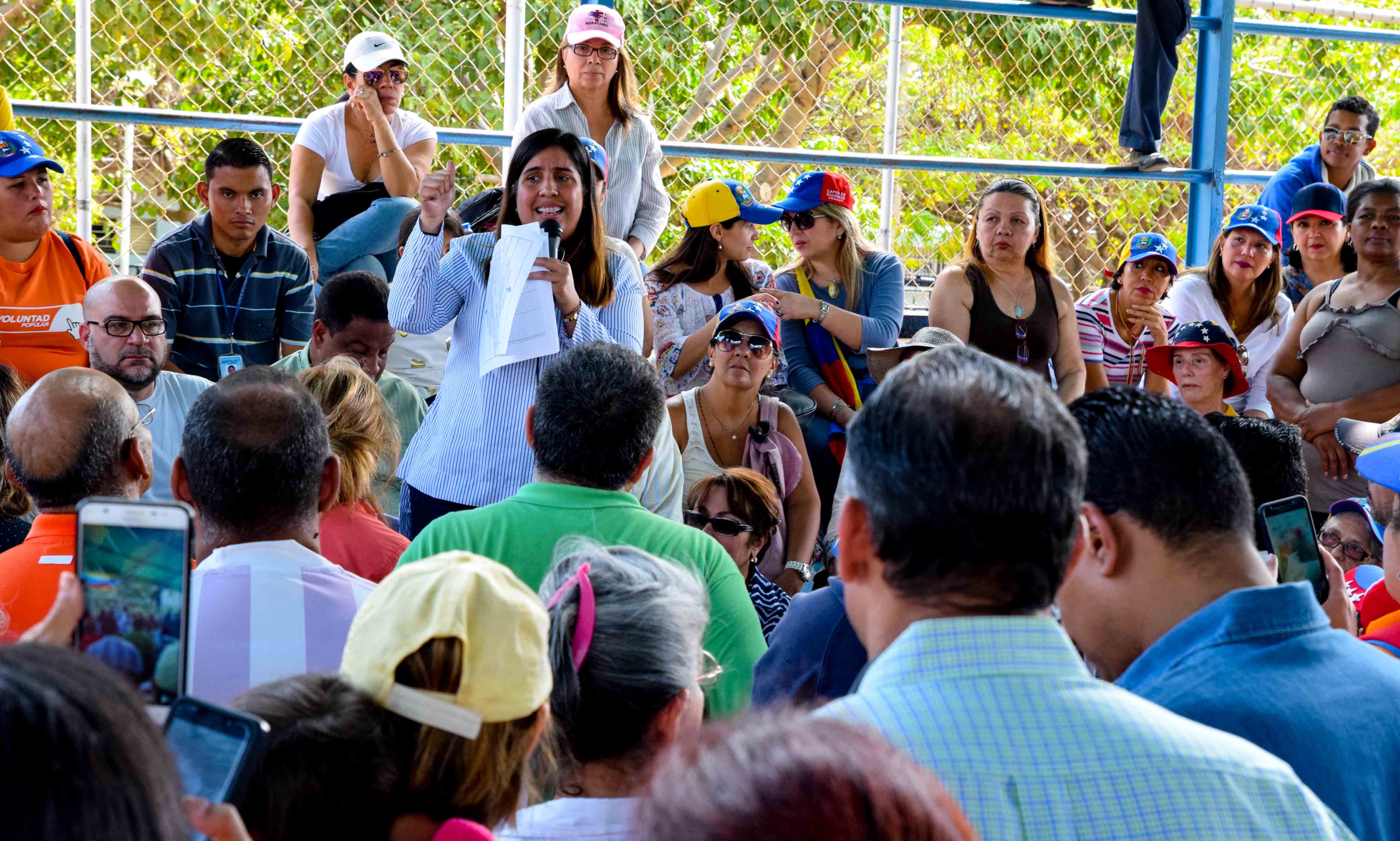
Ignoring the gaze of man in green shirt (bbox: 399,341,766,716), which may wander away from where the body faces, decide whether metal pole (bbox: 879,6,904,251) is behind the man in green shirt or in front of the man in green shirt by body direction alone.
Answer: in front

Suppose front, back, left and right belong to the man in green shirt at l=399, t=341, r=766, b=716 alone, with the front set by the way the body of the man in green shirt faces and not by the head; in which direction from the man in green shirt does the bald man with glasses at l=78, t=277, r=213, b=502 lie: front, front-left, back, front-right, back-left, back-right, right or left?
front-left

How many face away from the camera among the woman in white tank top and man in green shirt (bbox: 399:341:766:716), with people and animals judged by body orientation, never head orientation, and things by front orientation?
1

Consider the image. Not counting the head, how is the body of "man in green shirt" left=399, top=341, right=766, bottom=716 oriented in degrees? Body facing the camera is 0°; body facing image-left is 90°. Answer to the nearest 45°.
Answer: approximately 180°

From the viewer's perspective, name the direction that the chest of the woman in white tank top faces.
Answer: toward the camera

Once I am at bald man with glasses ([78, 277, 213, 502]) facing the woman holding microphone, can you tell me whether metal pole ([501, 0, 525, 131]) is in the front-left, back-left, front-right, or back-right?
front-left

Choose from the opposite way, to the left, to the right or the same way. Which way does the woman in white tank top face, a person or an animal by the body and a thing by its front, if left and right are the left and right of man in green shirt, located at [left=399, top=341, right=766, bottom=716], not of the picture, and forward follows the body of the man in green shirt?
the opposite way

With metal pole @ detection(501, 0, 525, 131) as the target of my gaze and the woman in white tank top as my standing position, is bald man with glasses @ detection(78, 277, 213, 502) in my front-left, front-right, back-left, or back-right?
front-left

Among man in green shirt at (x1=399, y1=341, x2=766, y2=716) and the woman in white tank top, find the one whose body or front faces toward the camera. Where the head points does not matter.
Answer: the woman in white tank top

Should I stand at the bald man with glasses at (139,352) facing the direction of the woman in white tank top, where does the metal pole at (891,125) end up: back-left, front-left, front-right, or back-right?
front-left

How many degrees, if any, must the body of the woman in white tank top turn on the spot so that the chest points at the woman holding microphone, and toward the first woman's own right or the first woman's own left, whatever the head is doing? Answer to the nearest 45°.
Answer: approximately 45° to the first woman's own right
